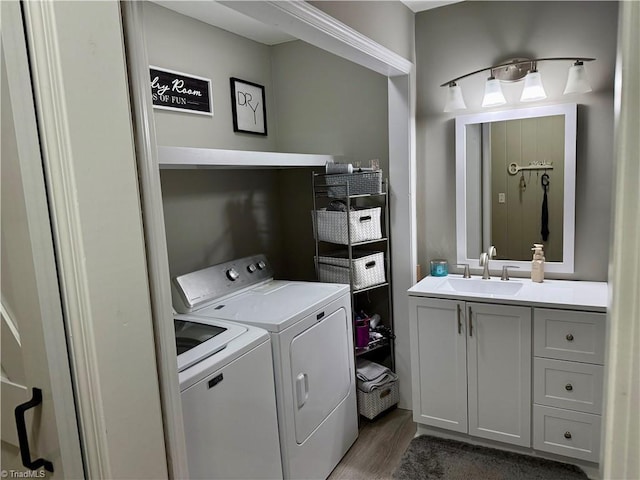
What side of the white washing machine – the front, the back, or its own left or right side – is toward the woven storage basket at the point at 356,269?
left

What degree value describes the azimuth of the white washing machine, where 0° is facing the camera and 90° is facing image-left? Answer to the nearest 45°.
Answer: approximately 315°

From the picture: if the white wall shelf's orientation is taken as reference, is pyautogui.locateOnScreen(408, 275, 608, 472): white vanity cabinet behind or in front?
in front

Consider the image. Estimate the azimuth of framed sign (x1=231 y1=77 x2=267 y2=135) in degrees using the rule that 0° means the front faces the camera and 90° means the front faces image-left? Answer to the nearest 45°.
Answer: approximately 315°

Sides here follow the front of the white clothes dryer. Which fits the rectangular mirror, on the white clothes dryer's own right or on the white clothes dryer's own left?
on the white clothes dryer's own left

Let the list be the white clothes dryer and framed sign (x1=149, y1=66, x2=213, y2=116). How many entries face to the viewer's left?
0

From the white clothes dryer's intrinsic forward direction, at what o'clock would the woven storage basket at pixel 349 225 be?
The woven storage basket is roughly at 9 o'clock from the white clothes dryer.

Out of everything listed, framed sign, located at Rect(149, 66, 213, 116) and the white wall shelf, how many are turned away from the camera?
0

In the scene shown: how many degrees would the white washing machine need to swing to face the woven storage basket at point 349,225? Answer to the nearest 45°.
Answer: approximately 90° to its left

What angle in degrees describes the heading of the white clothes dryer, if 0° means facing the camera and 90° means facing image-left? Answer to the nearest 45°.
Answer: approximately 315°
